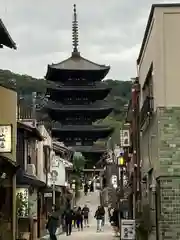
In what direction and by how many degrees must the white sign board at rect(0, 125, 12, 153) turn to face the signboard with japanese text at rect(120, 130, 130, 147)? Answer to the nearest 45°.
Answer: approximately 135° to its left

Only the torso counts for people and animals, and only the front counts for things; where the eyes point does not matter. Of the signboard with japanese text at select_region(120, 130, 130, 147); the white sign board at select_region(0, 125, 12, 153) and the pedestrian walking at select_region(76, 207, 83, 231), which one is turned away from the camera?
the pedestrian walking

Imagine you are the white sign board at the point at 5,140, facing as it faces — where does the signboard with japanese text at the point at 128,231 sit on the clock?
The signboard with japanese text is roughly at 9 o'clock from the white sign board.

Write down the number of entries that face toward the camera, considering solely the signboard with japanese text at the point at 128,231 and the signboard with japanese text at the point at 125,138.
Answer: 2

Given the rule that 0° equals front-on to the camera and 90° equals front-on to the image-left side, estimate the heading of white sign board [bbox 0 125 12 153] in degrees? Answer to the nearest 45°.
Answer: approximately 0°

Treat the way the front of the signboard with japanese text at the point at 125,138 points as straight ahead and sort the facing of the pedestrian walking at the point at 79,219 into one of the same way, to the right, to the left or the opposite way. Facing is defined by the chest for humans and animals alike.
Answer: the opposite way

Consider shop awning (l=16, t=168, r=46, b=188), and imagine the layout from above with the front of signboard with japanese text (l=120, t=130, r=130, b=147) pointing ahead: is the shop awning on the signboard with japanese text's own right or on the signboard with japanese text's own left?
on the signboard with japanese text's own right

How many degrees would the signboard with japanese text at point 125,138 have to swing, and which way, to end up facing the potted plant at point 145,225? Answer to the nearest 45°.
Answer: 0° — it already faces it

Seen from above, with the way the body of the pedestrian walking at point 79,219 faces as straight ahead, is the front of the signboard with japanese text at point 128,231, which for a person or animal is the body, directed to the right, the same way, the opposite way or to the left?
the opposite way

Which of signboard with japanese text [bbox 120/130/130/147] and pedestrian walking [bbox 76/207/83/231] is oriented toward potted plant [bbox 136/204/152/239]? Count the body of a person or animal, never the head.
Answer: the signboard with japanese text

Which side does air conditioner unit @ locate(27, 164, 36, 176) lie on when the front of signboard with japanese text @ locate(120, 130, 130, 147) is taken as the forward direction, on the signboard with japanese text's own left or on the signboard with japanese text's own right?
on the signboard with japanese text's own right

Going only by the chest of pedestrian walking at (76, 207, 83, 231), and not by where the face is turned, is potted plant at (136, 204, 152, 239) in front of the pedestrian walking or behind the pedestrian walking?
behind

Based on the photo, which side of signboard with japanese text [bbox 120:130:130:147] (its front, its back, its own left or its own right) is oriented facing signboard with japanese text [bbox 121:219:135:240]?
front

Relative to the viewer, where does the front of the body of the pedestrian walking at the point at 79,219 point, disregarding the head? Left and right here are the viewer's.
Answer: facing away from the viewer

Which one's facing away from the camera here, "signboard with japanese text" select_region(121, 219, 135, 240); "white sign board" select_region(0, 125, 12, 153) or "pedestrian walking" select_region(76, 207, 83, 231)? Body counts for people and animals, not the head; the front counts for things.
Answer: the pedestrian walking

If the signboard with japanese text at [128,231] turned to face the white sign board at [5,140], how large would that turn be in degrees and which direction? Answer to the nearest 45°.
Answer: approximately 90° to its right
